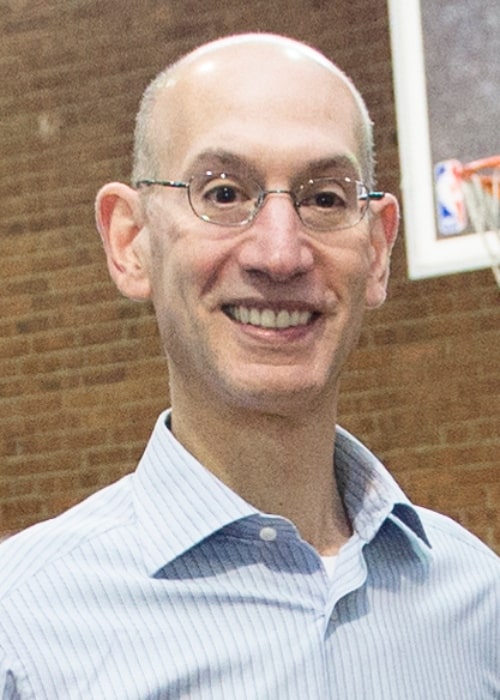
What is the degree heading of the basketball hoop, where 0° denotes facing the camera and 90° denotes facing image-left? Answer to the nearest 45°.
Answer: approximately 0°

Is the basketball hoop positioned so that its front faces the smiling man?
yes
